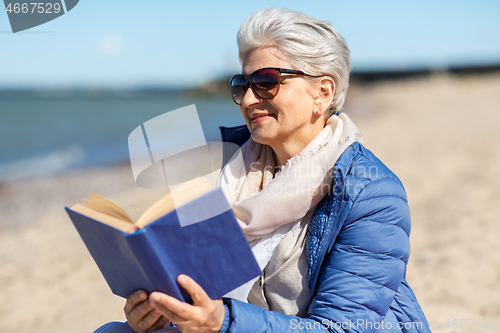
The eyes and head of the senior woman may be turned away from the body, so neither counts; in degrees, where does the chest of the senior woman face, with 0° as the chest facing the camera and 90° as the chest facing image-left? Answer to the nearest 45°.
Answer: approximately 45°
